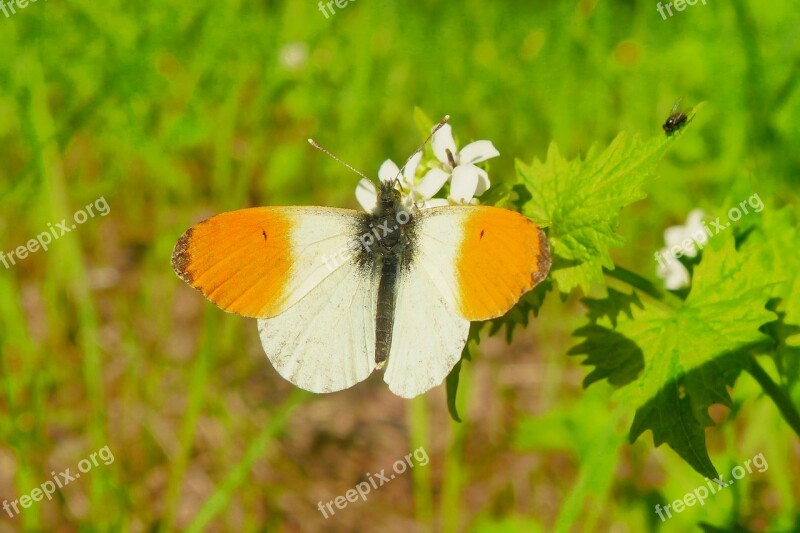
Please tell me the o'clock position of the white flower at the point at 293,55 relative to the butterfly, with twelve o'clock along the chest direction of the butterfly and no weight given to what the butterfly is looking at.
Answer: The white flower is roughly at 12 o'clock from the butterfly.

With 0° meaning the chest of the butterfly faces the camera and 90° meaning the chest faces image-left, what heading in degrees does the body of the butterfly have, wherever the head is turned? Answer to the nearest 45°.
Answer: approximately 180°

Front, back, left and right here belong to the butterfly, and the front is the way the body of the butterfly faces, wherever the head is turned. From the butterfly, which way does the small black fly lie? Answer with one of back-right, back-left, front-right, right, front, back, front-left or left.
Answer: right

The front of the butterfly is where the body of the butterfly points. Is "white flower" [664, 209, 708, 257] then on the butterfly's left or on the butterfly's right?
on the butterfly's right

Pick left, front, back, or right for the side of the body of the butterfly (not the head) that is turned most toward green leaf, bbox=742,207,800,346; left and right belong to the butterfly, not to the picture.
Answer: right

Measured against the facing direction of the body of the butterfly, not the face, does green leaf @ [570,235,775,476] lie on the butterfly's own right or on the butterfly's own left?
on the butterfly's own right

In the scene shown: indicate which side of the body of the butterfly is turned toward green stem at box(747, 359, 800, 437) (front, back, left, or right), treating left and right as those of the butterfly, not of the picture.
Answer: right
